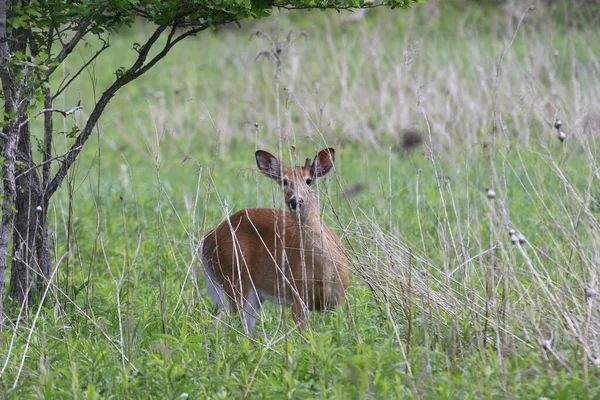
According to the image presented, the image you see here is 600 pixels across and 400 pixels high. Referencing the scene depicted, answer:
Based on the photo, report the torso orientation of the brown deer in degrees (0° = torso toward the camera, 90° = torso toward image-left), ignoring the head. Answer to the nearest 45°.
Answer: approximately 315°
